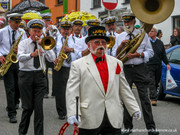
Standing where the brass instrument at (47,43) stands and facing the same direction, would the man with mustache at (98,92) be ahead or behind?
ahead

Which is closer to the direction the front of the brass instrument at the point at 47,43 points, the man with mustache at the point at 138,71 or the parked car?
the man with mustache

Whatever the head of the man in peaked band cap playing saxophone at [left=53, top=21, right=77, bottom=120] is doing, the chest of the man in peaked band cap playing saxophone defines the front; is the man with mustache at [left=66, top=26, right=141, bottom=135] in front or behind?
in front

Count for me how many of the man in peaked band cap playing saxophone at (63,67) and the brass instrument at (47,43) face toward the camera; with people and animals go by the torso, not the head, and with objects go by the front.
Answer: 2

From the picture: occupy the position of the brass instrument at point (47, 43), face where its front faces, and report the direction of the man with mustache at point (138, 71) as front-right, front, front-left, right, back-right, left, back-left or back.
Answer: left

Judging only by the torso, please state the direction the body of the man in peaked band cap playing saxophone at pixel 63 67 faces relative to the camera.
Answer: toward the camera

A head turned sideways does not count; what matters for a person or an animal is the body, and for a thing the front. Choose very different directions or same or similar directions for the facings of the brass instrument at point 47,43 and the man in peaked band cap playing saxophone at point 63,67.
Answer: same or similar directions

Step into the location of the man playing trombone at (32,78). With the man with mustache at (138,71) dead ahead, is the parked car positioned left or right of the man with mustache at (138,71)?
left

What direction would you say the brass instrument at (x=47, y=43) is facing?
toward the camera
